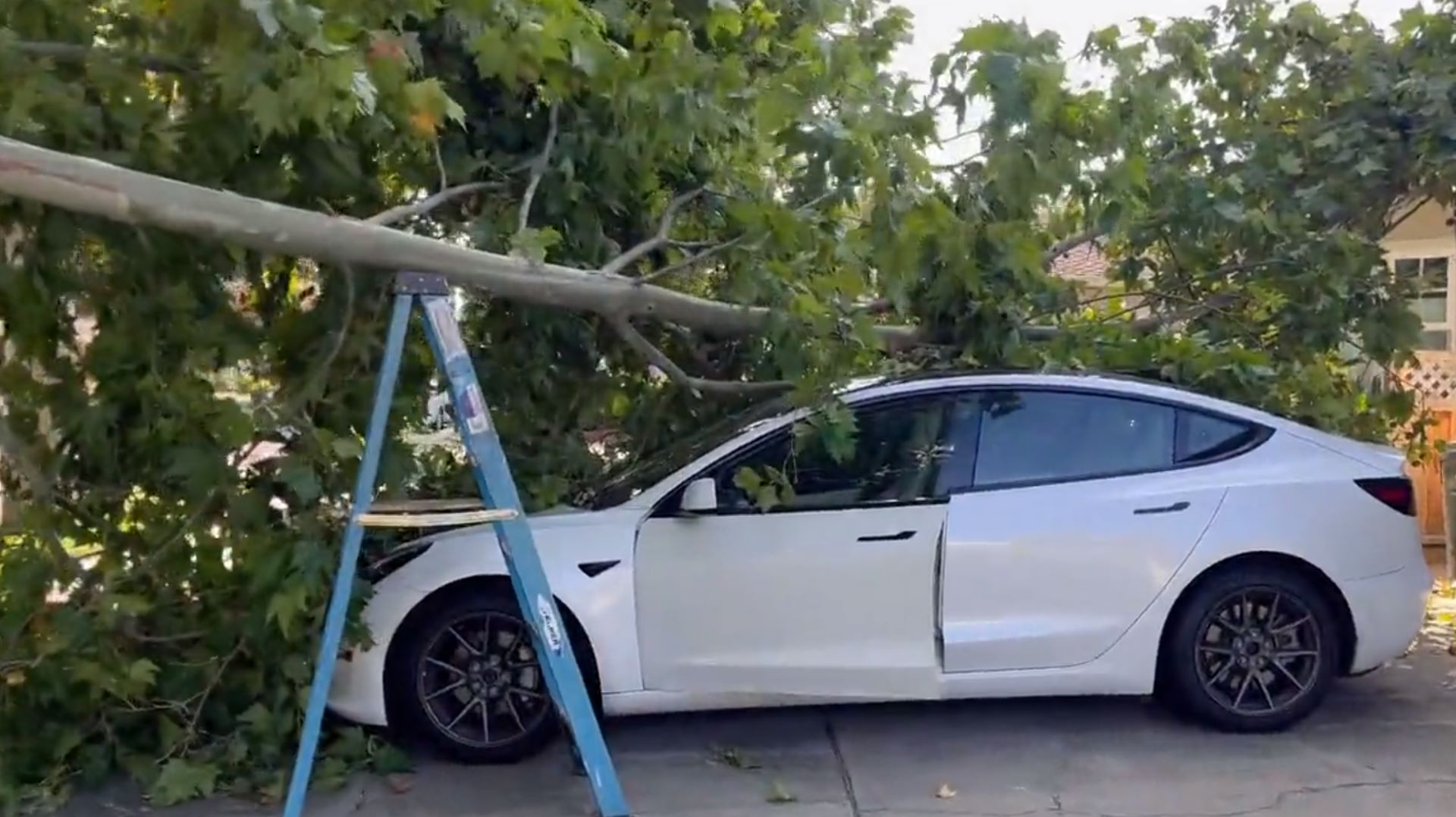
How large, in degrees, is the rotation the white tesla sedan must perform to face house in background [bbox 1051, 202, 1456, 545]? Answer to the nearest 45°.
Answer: approximately 135° to its right

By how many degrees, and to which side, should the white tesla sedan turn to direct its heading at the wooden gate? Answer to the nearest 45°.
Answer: approximately 135° to its right

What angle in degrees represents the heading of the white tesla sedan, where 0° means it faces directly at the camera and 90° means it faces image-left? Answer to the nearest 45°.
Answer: approximately 90°

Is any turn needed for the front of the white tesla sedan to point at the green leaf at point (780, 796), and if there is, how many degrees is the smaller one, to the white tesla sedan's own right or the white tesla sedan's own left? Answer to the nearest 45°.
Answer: approximately 45° to the white tesla sedan's own left
